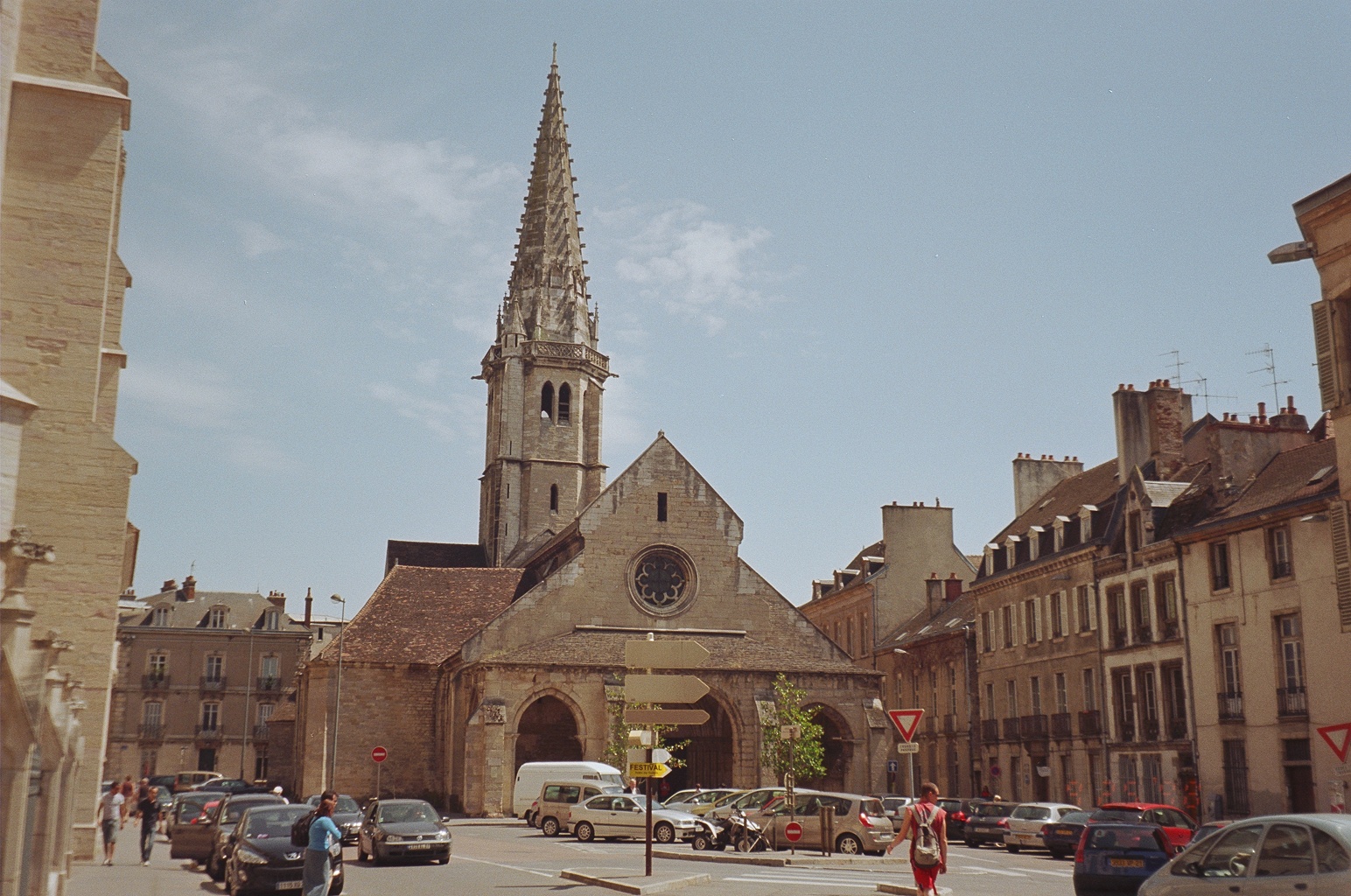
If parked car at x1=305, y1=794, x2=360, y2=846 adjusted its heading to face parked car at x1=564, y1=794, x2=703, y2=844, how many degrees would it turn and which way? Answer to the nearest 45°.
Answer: approximately 90° to its left

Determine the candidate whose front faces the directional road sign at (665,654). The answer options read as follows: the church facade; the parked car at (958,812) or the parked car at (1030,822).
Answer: the church facade

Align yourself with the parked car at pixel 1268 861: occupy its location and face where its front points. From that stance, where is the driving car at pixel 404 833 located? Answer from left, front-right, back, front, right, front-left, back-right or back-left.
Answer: front-right

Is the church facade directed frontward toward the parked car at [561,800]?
yes

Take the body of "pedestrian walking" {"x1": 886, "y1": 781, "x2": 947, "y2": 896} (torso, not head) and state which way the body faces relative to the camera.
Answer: away from the camera

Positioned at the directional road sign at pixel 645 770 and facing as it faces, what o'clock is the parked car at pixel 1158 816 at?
The parked car is roughly at 8 o'clock from the directional road sign.

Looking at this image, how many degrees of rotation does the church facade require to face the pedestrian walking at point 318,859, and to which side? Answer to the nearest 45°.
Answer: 0° — it already faces them

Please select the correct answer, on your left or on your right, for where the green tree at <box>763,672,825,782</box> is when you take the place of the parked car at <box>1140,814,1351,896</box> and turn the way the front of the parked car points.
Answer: on your right

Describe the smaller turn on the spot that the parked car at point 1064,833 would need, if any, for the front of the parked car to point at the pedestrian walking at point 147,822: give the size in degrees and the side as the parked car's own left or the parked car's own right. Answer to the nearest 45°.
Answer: approximately 135° to the parked car's own left

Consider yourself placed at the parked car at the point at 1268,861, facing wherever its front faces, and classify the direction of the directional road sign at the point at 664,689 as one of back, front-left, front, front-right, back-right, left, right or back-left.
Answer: front-right
